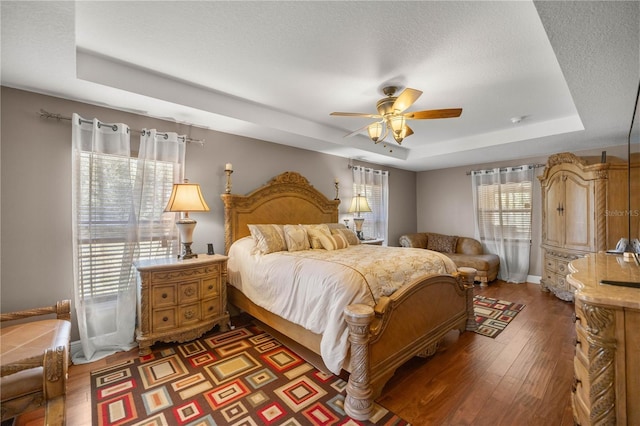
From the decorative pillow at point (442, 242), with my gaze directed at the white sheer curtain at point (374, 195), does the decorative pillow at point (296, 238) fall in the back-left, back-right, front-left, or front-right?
front-left

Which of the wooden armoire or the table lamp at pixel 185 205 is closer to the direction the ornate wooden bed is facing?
the wooden armoire

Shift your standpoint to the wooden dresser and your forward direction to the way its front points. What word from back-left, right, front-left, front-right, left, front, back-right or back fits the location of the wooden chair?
front-left

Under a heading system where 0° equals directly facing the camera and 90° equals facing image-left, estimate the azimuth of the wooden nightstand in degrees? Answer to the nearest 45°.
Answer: approximately 315°

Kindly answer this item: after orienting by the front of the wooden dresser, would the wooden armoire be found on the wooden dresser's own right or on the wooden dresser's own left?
on the wooden dresser's own right

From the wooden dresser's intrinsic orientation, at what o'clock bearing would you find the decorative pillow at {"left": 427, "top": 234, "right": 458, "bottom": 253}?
The decorative pillow is roughly at 2 o'clock from the wooden dresser.

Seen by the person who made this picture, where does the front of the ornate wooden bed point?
facing the viewer and to the right of the viewer

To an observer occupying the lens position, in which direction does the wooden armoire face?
facing the viewer and to the left of the viewer

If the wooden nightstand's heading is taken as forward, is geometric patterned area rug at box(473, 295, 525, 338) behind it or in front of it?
in front

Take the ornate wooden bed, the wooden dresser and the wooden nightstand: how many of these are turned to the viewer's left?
1

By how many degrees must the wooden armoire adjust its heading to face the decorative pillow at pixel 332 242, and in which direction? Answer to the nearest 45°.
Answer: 0° — it already faces it

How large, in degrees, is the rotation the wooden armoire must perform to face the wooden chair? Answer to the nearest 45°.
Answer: approximately 45° to its left

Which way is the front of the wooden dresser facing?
to the viewer's left

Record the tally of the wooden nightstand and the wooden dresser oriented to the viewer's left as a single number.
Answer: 1

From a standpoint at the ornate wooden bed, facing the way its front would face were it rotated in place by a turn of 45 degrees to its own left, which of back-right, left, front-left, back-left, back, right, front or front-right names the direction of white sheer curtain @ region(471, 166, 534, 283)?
front-left

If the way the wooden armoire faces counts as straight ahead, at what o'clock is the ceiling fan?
The ceiling fan is roughly at 11 o'clock from the wooden armoire.

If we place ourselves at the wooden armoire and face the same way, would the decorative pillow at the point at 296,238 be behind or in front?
in front
